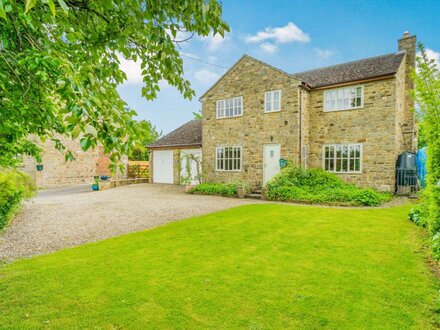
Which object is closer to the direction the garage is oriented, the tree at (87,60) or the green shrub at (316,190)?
the tree

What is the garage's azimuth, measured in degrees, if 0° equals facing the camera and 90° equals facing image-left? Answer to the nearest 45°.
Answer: approximately 0°

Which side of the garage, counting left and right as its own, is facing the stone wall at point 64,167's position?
right

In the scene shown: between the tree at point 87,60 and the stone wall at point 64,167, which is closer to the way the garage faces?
the tree

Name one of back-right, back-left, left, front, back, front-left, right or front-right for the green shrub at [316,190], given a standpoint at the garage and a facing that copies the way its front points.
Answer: front-left

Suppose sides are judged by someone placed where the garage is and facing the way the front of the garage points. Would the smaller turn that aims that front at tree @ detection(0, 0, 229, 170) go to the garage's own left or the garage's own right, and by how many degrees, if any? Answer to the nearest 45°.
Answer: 0° — it already faces it

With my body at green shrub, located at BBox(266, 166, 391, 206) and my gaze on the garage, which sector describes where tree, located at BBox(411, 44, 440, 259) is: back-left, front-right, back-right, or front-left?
back-left

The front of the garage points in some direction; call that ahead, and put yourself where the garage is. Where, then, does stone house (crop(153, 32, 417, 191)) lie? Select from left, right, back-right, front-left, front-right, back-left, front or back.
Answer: front-left

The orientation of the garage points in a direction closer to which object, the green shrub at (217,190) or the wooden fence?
the green shrub
